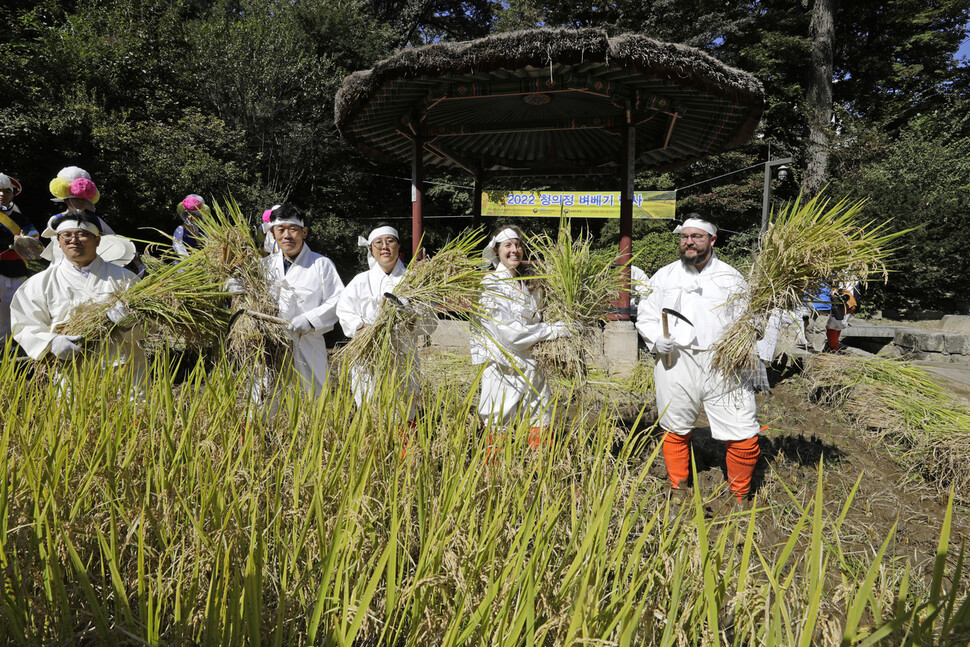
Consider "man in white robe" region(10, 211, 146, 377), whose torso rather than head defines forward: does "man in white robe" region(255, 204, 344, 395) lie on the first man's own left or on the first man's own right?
on the first man's own left

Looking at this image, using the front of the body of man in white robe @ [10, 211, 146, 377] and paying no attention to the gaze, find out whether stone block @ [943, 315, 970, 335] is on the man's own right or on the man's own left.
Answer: on the man's own left

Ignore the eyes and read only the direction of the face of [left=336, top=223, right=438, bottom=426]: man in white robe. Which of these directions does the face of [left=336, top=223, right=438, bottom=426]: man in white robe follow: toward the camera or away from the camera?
toward the camera

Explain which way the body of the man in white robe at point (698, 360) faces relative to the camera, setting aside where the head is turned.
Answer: toward the camera

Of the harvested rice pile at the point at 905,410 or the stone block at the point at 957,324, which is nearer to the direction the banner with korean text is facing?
the harvested rice pile

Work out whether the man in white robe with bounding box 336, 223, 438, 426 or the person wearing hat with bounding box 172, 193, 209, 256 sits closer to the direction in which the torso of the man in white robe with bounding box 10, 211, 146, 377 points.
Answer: the man in white robe

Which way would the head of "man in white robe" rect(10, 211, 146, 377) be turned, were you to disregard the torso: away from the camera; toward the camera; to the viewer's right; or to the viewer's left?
toward the camera

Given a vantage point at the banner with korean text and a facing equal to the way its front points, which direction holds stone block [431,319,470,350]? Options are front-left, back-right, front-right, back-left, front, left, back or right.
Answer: front

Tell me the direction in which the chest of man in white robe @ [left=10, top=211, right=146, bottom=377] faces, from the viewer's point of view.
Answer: toward the camera

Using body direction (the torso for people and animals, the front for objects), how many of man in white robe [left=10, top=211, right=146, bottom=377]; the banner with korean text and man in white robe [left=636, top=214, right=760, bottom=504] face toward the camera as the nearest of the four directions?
3

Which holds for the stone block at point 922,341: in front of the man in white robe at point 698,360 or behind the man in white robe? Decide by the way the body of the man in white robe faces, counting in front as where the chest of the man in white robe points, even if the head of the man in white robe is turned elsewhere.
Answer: behind
